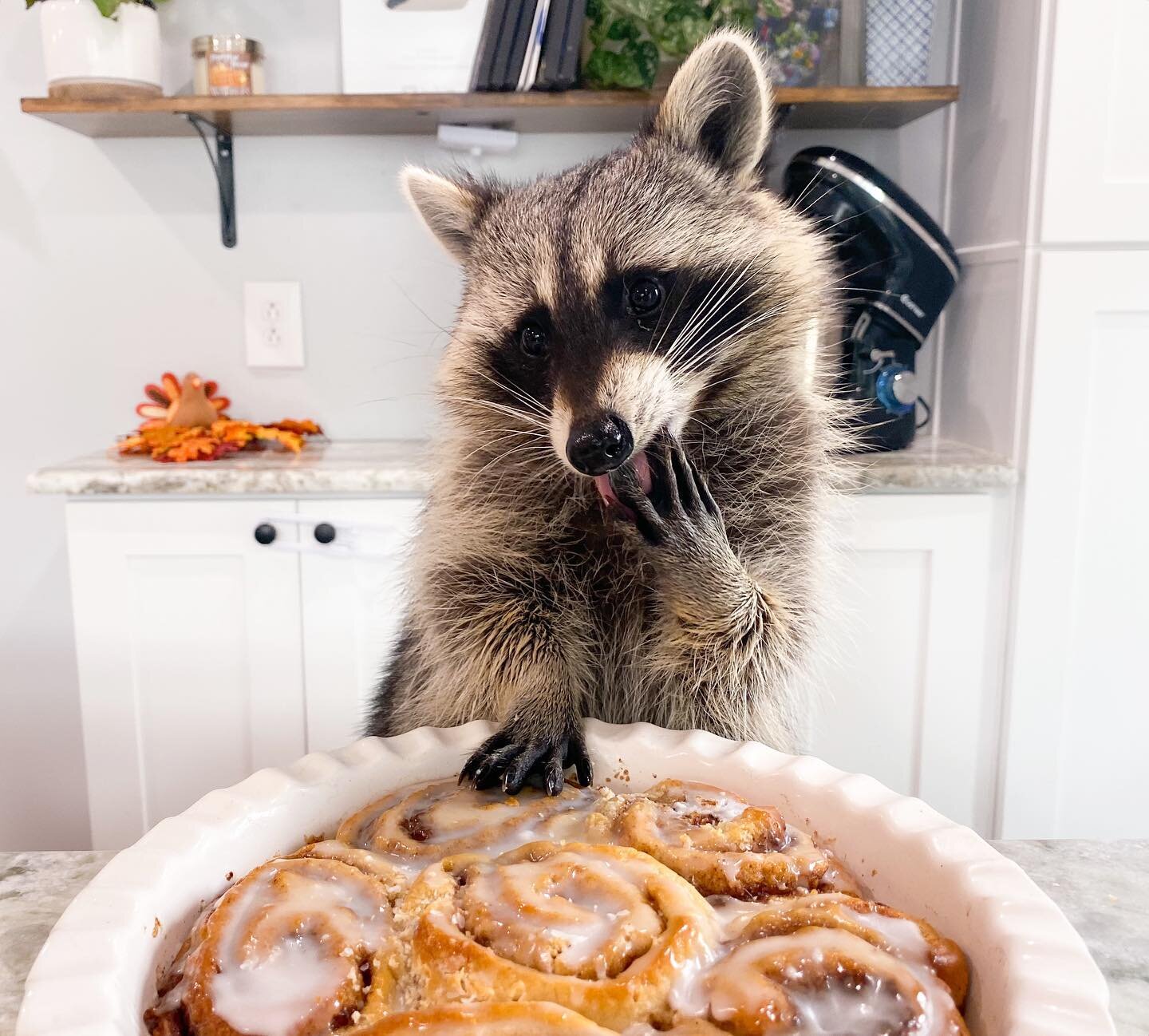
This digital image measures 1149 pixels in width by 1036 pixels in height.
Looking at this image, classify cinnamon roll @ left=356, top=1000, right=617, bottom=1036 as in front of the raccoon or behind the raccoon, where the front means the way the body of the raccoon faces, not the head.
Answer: in front

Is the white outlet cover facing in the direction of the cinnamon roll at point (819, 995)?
yes

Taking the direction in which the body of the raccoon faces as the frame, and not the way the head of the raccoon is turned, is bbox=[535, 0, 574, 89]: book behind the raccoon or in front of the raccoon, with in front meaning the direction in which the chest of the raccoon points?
behind

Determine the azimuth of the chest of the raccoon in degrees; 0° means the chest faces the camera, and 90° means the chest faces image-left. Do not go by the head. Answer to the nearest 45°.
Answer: approximately 0°

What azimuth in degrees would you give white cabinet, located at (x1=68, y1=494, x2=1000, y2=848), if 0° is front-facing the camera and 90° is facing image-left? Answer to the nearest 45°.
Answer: approximately 0°

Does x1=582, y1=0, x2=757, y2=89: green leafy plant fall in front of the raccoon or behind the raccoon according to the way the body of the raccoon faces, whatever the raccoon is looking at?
behind

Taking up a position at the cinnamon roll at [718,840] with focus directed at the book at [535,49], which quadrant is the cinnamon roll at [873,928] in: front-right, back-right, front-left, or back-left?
back-right

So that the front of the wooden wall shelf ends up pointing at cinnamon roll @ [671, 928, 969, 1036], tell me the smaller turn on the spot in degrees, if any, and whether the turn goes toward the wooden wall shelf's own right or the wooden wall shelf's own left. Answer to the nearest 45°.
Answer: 0° — it already faces it
